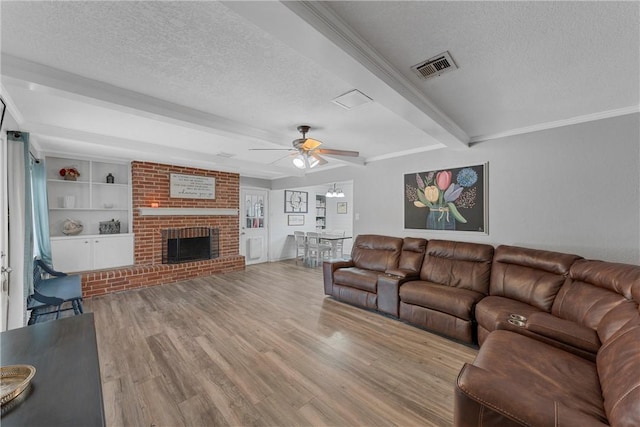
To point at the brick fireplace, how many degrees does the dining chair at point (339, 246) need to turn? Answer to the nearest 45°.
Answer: approximately 90° to its left

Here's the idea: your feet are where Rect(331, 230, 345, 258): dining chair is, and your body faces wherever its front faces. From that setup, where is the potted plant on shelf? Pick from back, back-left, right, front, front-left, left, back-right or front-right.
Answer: left

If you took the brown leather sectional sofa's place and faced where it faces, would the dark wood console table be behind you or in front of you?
in front

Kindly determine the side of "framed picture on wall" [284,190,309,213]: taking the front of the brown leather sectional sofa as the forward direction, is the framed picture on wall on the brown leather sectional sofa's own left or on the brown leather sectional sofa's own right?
on the brown leather sectional sofa's own right

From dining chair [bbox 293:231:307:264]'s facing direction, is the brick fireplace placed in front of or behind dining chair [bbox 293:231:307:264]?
behind

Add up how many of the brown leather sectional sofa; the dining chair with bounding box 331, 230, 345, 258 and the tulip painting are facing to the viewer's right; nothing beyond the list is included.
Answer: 0

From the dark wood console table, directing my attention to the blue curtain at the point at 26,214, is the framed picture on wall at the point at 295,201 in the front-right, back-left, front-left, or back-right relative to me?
front-right

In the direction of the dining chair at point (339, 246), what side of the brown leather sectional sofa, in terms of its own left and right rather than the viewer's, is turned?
right

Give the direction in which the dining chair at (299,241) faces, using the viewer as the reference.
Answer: facing away from the viewer and to the right of the viewer

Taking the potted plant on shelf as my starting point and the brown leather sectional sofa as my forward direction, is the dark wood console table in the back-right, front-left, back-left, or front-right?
front-right

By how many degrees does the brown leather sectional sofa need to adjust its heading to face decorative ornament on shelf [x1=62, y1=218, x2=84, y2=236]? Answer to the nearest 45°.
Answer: approximately 45° to its right

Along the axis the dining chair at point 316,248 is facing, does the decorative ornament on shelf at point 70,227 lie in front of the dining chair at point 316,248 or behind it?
behind

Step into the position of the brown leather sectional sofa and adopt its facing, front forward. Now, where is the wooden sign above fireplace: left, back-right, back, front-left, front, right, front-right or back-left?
front-right

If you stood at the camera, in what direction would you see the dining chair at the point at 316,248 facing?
facing away from the viewer and to the right of the viewer

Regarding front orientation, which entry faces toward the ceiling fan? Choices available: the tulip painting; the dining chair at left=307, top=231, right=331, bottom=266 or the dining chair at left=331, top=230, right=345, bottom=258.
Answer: the tulip painting
